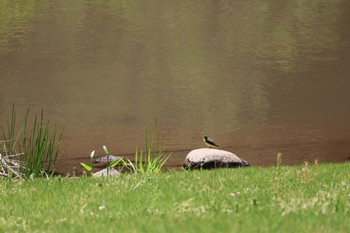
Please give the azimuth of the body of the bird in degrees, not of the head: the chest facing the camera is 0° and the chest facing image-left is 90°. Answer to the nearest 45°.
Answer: approximately 90°
